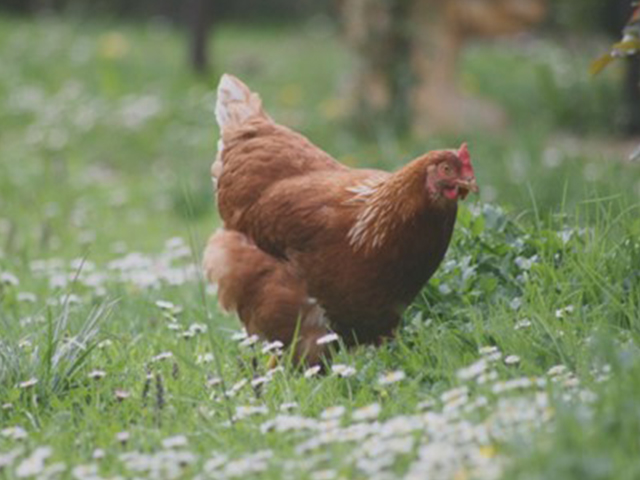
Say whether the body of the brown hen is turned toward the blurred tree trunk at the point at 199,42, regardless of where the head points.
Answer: no

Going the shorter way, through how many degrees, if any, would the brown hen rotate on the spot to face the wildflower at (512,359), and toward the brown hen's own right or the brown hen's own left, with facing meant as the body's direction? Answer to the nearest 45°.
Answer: approximately 45° to the brown hen's own right

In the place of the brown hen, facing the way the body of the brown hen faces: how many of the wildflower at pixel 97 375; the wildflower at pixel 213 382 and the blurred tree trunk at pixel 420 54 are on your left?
1

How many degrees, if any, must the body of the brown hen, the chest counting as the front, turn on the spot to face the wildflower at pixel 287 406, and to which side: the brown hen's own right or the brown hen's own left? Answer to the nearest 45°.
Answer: approximately 90° to the brown hen's own right

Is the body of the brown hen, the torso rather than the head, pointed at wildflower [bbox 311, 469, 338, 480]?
no

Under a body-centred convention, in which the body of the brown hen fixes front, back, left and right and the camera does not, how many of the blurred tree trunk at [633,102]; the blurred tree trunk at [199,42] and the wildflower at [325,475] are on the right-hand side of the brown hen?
1

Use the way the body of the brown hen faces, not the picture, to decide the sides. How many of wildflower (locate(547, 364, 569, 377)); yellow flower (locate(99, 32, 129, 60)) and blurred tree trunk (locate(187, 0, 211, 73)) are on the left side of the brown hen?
2

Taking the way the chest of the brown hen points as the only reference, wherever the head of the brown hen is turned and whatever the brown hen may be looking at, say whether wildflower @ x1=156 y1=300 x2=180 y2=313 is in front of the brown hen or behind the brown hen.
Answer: behind

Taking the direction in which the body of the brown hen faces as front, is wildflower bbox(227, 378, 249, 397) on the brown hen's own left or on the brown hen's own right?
on the brown hen's own right

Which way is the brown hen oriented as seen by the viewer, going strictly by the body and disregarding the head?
to the viewer's right

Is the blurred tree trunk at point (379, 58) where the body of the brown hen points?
no

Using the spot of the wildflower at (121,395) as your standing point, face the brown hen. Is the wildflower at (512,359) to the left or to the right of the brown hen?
right

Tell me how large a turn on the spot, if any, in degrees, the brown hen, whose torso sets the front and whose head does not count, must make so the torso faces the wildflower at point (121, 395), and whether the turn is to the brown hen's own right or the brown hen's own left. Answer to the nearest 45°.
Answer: approximately 135° to the brown hen's own right

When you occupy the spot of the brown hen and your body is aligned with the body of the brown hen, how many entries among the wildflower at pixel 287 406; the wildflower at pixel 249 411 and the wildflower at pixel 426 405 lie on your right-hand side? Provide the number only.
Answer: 3

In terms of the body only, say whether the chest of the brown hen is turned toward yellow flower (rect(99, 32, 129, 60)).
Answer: no

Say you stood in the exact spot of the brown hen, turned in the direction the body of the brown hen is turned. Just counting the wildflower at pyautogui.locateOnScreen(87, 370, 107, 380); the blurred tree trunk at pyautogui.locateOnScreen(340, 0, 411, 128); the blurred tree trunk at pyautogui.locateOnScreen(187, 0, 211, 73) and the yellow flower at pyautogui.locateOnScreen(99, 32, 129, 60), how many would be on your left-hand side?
3

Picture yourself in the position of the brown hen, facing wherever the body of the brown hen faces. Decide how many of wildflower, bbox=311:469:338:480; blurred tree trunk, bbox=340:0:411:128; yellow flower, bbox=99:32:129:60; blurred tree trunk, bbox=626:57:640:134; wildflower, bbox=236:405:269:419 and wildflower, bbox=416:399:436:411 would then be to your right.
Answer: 3
